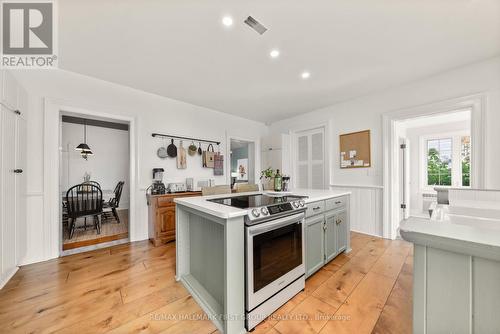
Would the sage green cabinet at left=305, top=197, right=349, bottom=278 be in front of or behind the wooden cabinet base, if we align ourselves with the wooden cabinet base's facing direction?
in front

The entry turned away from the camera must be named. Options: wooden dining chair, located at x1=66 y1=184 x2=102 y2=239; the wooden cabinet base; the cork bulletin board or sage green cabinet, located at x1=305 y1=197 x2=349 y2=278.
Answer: the wooden dining chair

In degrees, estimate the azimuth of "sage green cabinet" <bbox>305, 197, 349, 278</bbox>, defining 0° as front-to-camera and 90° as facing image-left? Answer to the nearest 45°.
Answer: approximately 315°

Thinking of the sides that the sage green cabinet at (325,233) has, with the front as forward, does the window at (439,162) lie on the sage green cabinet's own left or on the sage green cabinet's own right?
on the sage green cabinet's own left

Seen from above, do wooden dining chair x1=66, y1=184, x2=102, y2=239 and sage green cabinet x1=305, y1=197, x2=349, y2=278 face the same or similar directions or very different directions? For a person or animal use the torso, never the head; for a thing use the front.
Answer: very different directions

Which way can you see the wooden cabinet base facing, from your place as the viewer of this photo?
facing the viewer and to the right of the viewer

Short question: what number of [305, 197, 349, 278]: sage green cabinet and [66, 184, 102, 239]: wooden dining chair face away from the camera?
1

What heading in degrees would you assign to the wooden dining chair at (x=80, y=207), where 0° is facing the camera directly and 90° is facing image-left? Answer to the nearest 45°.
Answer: approximately 180°

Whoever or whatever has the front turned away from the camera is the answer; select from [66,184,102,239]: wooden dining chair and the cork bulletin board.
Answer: the wooden dining chair

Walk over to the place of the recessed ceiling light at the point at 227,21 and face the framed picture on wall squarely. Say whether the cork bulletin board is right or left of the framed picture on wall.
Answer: right
